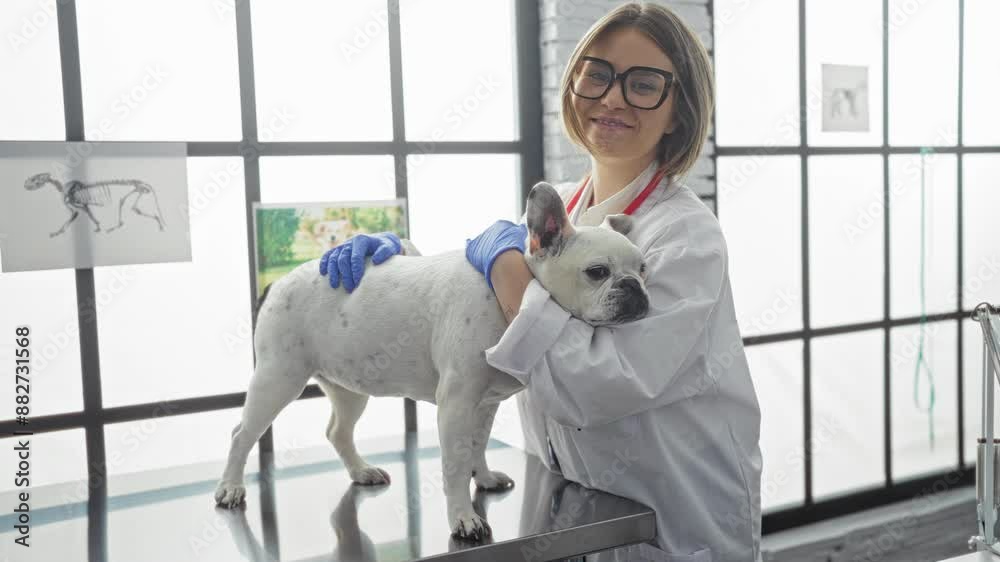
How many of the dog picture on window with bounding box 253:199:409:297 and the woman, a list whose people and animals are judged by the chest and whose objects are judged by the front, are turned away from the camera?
0

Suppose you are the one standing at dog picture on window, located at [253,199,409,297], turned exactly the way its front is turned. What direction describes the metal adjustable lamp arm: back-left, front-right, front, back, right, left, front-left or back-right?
front-left

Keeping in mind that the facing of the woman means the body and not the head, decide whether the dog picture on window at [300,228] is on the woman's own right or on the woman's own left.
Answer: on the woman's own right

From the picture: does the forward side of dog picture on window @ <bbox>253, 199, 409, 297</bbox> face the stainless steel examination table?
yes

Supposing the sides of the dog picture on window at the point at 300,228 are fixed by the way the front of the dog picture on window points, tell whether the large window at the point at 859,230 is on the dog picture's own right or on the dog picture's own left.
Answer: on the dog picture's own left

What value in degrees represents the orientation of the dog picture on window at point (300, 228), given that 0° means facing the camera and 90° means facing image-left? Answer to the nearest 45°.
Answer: approximately 0°

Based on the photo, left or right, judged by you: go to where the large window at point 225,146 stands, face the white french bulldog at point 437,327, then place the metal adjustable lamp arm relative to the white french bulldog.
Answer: left

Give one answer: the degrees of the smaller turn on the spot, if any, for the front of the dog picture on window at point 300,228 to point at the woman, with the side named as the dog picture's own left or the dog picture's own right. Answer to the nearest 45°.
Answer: approximately 45° to the dog picture's own left
